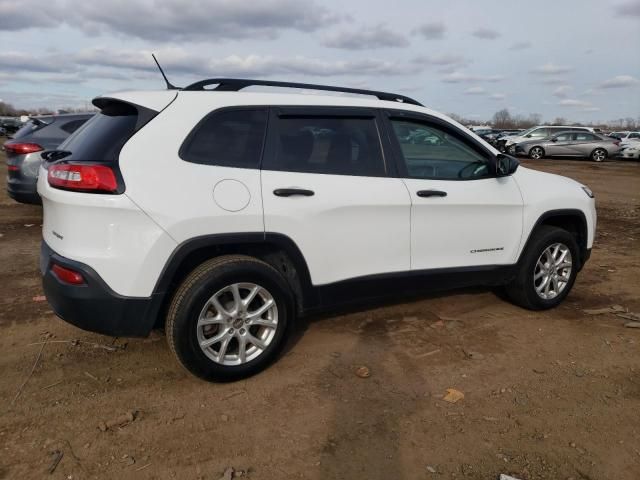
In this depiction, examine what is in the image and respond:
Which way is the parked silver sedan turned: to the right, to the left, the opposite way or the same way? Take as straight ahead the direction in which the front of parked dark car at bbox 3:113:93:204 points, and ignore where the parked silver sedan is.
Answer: to the left

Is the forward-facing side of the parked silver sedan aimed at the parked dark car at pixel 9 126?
yes

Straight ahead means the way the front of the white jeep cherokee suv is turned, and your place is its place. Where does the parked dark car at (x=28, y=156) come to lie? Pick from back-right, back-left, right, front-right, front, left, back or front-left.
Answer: left

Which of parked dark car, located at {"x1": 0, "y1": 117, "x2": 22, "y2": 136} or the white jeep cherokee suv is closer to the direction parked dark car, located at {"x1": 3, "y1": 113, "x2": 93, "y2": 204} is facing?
the parked dark car

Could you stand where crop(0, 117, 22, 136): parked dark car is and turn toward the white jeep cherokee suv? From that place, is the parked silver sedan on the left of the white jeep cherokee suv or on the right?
left

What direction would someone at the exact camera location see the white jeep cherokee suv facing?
facing away from the viewer and to the right of the viewer

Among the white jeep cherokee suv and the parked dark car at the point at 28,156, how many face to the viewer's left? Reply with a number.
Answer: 0

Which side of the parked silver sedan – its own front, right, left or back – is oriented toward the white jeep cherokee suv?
left

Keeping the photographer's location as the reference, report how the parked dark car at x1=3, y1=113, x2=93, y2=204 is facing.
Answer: facing away from the viewer and to the right of the viewer

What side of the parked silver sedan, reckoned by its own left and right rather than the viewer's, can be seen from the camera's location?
left

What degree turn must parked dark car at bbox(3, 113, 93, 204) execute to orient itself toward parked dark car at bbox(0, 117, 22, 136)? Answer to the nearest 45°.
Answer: approximately 45° to its left

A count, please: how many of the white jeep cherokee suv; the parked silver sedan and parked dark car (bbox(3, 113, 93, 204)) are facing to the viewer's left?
1

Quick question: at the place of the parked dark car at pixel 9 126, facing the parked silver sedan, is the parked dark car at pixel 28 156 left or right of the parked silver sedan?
right
